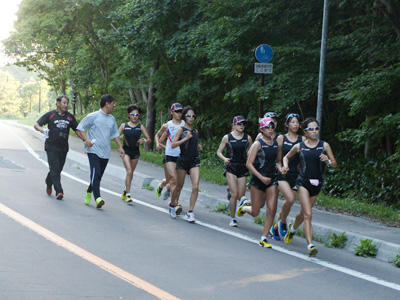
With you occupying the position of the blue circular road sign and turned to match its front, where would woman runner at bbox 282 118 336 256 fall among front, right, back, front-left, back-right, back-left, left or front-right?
front

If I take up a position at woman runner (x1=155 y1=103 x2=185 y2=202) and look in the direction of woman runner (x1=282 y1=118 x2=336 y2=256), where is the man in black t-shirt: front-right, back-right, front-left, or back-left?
back-right

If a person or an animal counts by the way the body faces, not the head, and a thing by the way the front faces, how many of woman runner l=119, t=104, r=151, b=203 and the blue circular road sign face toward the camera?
2

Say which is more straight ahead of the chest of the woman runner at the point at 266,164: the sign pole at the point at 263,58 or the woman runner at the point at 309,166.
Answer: the woman runner

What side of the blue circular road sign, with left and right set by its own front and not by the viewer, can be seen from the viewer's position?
front

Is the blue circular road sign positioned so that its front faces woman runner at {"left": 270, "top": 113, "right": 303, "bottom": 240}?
yes

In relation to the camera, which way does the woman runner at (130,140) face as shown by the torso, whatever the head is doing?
toward the camera

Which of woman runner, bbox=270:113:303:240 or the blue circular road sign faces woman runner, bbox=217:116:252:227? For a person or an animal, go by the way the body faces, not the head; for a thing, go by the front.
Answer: the blue circular road sign

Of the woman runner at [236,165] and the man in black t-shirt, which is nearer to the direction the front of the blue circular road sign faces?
the woman runner

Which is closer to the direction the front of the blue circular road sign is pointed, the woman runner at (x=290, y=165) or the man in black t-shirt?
the woman runner
